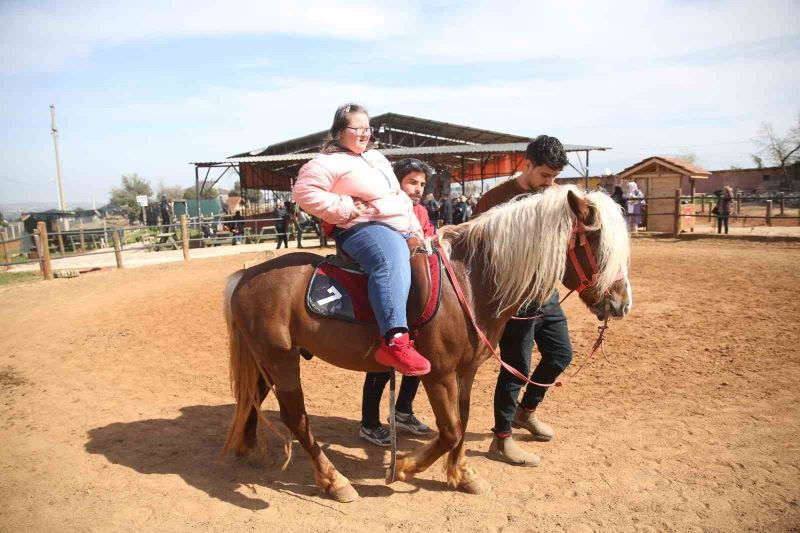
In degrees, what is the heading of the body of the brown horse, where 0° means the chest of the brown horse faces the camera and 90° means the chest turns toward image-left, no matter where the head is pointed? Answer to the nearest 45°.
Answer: approximately 270°

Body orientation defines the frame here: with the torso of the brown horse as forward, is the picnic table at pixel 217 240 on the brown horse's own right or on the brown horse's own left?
on the brown horse's own left

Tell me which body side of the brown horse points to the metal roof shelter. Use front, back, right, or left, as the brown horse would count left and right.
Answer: left

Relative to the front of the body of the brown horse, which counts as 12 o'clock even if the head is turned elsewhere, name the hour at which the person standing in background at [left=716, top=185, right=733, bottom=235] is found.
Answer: The person standing in background is roughly at 10 o'clock from the brown horse.

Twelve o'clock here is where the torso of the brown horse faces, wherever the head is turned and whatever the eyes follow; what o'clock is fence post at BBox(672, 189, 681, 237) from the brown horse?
The fence post is roughly at 10 o'clock from the brown horse.
